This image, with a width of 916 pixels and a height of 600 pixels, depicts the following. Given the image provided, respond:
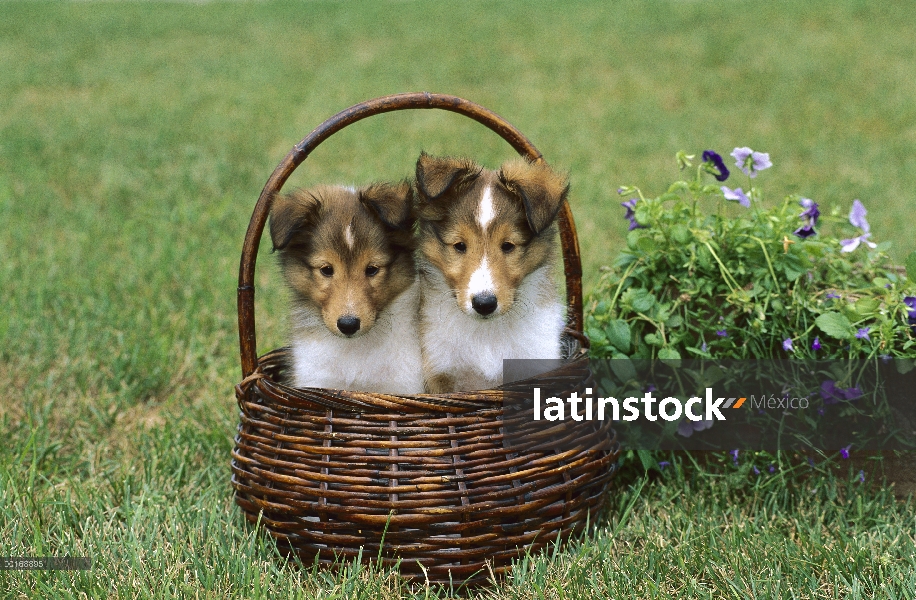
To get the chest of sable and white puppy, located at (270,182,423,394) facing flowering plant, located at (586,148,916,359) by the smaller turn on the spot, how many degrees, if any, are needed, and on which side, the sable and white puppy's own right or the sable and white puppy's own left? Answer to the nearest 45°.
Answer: approximately 90° to the sable and white puppy's own left

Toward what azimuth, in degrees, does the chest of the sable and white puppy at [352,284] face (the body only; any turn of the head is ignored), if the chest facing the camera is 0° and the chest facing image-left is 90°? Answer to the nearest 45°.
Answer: approximately 0°

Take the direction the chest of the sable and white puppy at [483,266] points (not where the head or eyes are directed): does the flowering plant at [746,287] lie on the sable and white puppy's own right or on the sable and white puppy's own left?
on the sable and white puppy's own left

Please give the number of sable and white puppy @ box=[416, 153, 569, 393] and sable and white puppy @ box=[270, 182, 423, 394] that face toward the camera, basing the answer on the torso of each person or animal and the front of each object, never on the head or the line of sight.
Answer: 2

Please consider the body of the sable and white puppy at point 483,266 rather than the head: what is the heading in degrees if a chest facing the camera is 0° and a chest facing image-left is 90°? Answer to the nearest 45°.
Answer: approximately 0°
